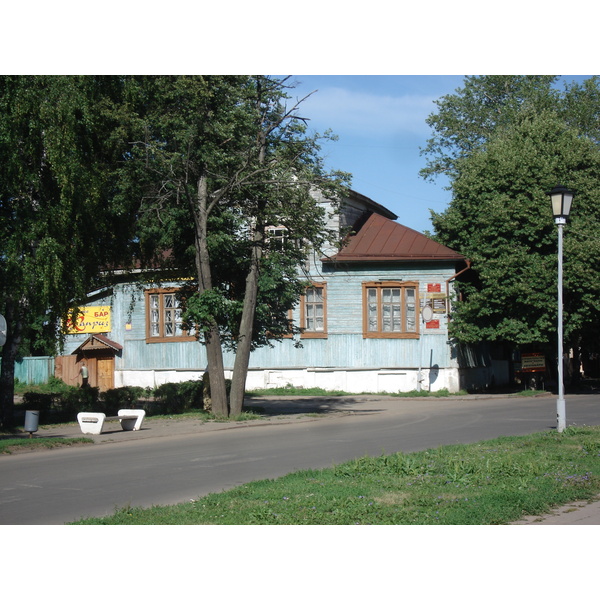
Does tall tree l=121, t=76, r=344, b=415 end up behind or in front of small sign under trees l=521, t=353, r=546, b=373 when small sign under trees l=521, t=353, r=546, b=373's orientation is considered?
in front

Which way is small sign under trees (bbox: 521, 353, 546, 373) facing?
toward the camera

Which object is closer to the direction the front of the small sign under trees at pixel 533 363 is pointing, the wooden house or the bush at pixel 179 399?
the bush

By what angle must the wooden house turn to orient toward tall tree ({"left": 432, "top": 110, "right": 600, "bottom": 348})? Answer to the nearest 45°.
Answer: approximately 45° to its left

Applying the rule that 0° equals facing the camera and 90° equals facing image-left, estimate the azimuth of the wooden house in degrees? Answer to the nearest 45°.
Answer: approximately 0°

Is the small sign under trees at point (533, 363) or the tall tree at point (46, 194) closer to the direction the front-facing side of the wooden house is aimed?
the tall tree

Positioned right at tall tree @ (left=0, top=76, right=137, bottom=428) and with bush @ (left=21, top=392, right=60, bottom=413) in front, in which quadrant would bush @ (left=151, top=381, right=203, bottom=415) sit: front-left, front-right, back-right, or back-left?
front-right

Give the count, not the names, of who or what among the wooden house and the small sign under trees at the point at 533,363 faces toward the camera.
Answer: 2

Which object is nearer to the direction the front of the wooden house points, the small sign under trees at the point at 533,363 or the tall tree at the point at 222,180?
the tall tree

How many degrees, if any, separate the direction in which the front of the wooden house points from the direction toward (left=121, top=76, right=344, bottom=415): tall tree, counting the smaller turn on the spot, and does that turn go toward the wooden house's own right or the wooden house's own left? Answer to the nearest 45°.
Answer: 0° — it already faces it

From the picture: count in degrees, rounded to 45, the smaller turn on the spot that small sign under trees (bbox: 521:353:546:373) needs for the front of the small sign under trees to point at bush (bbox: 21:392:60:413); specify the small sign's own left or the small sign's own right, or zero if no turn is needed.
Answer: approximately 45° to the small sign's own right
